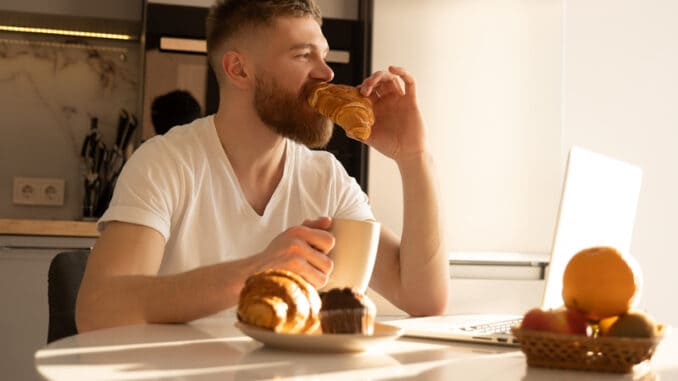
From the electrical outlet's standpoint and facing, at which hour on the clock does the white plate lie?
The white plate is roughly at 12 o'clock from the electrical outlet.

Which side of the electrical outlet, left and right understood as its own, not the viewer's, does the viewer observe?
front

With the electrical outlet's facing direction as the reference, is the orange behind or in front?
in front

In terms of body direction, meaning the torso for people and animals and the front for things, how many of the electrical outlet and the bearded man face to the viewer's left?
0

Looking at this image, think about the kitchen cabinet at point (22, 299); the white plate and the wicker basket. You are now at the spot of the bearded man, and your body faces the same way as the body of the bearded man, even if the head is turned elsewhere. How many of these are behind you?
1

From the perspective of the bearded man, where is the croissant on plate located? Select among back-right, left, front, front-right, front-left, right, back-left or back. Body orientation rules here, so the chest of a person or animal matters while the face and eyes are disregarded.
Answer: front-right

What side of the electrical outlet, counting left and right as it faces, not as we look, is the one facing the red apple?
front

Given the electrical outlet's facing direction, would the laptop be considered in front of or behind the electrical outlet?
in front

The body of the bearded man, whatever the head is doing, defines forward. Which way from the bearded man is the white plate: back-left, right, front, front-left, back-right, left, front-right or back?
front-right

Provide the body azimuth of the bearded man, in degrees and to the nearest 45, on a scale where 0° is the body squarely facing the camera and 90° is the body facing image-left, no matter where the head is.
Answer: approximately 315°

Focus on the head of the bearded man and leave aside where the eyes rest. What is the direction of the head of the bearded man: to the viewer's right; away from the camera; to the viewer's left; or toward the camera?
to the viewer's right

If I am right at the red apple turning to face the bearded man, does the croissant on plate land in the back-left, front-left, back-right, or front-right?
front-left
